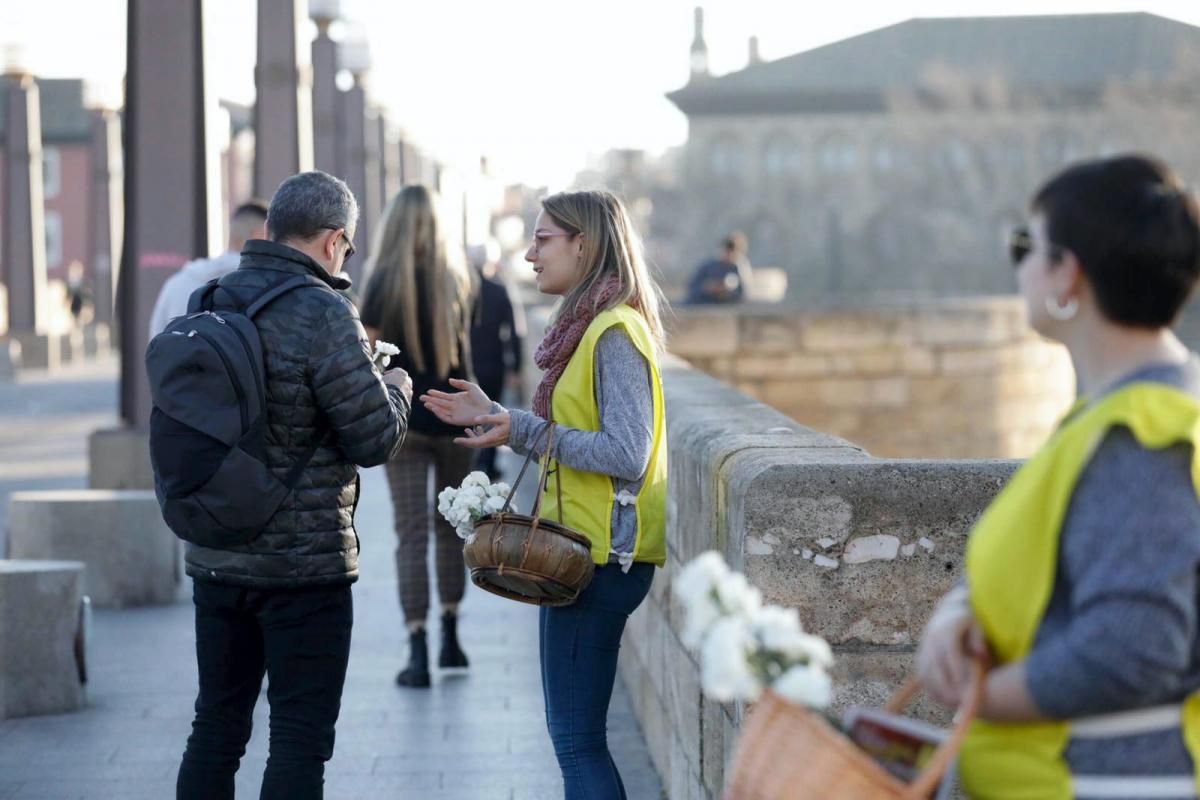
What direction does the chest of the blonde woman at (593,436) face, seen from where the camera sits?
to the viewer's left

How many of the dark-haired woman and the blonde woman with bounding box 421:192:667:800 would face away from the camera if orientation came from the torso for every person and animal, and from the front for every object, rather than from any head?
0

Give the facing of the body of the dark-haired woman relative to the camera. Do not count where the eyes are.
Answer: to the viewer's left

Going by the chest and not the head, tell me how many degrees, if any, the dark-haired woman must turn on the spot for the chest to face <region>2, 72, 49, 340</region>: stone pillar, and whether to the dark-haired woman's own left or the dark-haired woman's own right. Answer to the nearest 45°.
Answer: approximately 45° to the dark-haired woman's own right

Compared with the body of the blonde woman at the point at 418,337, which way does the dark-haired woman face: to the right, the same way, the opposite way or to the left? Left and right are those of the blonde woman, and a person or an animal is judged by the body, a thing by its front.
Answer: to the left

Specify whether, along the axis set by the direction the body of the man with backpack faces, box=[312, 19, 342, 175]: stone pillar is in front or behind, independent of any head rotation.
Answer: in front

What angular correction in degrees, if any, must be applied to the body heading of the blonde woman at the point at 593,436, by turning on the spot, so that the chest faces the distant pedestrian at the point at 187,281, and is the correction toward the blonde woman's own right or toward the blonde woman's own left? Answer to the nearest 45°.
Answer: approximately 90° to the blonde woman's own right

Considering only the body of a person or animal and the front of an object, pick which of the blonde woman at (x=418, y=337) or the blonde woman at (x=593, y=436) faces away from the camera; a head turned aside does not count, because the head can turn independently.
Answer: the blonde woman at (x=418, y=337)

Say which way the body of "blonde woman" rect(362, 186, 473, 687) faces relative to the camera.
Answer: away from the camera

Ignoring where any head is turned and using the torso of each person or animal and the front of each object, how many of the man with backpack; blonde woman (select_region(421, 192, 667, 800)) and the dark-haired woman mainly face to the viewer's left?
2

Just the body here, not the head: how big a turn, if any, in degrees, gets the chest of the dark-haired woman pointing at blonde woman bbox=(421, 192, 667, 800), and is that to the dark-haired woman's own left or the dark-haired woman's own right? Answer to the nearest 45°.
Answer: approximately 45° to the dark-haired woman's own right

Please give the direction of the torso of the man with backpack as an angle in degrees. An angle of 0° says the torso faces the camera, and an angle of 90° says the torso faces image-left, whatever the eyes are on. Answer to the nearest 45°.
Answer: approximately 225°

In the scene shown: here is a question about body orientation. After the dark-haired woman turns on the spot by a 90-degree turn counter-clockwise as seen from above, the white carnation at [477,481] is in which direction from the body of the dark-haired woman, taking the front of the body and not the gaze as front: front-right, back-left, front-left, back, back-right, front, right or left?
back-right

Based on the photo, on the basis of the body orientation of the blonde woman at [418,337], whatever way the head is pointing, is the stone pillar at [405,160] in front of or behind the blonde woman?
in front

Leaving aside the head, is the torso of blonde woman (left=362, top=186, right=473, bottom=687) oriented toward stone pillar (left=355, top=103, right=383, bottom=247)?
yes

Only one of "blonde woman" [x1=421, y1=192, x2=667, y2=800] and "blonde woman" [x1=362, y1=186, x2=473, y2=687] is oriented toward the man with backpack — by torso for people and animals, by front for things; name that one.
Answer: "blonde woman" [x1=421, y1=192, x2=667, y2=800]

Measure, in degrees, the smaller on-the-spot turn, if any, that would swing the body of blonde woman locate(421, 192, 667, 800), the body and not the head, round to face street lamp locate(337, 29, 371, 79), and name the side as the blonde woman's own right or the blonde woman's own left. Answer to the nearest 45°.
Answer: approximately 90° to the blonde woman's own right

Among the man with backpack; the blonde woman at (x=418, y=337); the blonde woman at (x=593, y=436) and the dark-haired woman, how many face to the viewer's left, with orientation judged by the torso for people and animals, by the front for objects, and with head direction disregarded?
2
